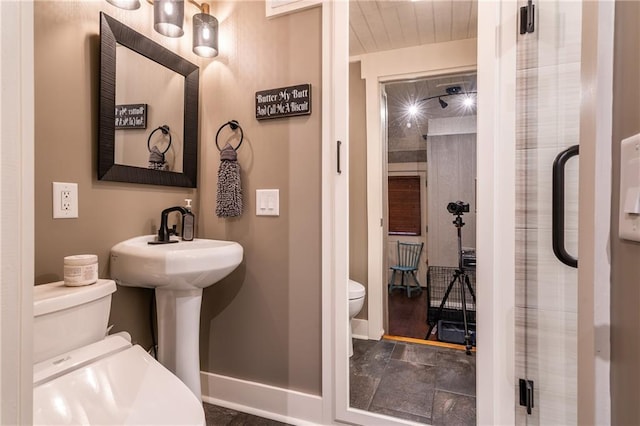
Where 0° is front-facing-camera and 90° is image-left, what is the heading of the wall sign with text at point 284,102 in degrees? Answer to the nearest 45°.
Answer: approximately 45°

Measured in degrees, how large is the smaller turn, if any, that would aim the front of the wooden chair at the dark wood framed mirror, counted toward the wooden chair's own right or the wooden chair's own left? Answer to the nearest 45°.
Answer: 0° — it already faces it

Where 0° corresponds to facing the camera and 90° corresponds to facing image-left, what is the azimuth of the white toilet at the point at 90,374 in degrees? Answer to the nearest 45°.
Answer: approximately 315°

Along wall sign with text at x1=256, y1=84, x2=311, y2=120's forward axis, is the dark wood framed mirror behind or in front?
in front

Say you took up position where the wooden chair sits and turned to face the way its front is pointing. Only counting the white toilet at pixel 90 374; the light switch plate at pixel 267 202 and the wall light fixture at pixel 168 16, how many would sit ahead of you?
3

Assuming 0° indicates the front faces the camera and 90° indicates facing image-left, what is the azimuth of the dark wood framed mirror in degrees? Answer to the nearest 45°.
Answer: approximately 315°

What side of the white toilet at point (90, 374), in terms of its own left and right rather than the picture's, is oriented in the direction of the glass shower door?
front

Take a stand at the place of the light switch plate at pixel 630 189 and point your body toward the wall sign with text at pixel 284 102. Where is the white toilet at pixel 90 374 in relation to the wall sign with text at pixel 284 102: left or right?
left

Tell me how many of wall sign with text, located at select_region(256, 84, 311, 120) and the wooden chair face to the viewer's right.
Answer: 0

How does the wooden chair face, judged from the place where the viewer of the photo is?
facing the viewer and to the left of the viewer
